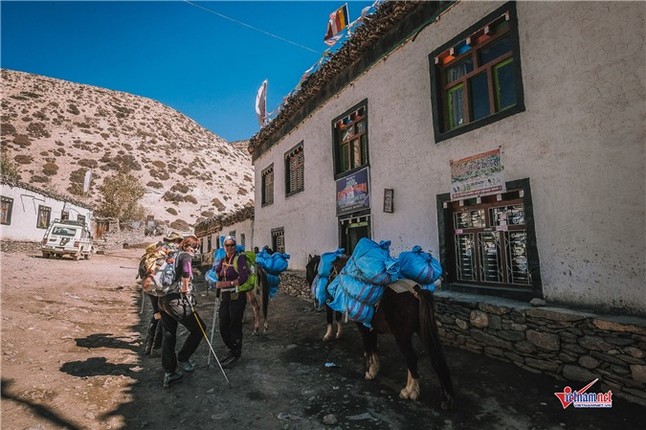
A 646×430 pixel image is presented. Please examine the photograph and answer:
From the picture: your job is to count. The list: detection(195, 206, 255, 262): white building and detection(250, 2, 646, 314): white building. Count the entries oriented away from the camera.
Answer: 0

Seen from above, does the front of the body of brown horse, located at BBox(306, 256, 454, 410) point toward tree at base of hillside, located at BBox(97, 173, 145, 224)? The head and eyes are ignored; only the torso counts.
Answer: yes

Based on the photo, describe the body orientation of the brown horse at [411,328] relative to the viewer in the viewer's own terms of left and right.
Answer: facing away from the viewer and to the left of the viewer

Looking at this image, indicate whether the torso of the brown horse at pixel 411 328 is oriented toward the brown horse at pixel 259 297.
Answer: yes

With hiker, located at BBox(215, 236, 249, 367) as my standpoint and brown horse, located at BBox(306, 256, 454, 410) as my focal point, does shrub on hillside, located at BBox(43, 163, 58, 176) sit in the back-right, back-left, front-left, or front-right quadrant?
back-left

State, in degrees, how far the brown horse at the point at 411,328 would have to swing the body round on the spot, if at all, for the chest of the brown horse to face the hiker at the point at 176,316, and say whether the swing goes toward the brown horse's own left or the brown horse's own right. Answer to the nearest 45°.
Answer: approximately 45° to the brown horse's own left

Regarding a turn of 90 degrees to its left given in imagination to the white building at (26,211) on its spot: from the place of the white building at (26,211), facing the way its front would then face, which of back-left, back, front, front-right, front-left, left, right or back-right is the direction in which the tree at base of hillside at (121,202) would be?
front

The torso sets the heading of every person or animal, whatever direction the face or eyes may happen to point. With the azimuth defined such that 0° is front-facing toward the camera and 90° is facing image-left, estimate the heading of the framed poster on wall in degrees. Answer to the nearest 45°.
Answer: approximately 45°

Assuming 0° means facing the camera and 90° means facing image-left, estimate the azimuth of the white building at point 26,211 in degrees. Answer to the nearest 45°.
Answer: approximately 315°
